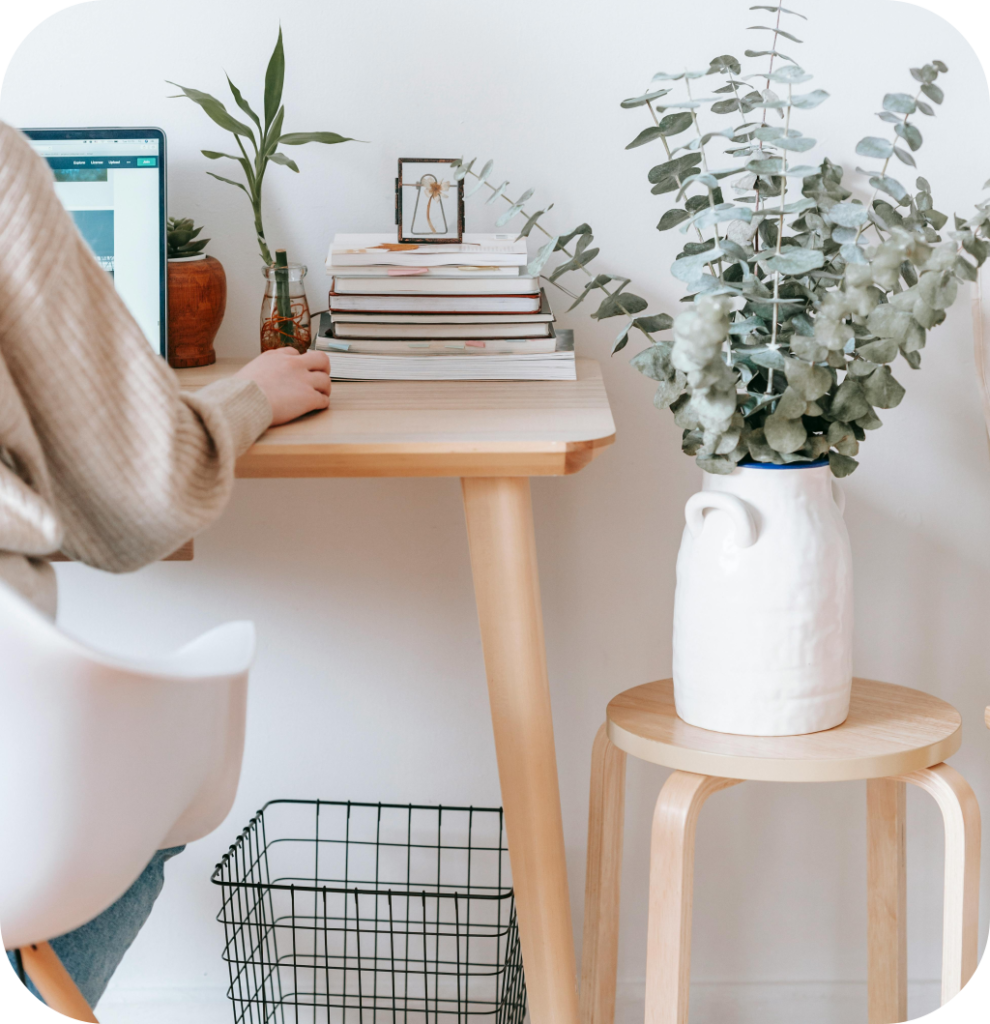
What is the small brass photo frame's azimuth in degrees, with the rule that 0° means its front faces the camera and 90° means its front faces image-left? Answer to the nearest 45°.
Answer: approximately 0°
